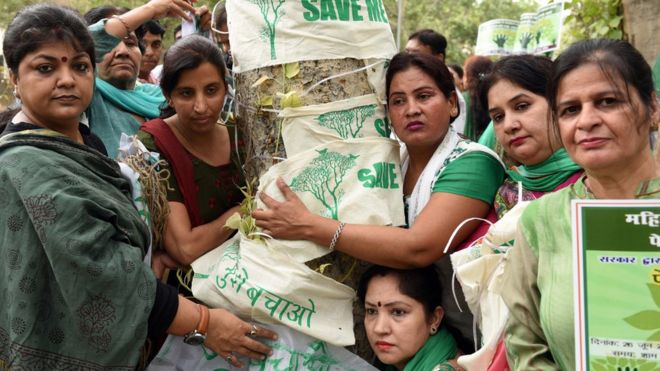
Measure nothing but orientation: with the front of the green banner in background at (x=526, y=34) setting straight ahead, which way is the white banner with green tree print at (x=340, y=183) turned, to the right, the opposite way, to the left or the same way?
the same way

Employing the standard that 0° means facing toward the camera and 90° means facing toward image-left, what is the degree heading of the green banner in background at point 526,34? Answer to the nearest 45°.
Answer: approximately 0°

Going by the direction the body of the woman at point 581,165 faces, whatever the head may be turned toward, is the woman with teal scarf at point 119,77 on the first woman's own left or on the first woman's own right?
on the first woman's own right

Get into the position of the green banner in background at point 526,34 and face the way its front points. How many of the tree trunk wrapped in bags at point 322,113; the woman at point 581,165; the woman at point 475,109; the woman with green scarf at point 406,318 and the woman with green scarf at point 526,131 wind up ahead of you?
5

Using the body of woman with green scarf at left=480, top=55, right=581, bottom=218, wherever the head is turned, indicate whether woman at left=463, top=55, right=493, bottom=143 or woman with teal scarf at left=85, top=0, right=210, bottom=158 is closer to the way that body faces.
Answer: the woman with teal scarf

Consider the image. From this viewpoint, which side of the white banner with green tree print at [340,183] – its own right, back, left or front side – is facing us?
front

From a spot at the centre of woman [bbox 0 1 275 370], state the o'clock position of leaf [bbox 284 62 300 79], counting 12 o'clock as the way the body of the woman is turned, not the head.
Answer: The leaf is roughly at 10 o'clock from the woman.

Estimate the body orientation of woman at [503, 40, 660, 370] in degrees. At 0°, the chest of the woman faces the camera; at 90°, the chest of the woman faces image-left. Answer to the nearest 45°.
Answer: approximately 45°

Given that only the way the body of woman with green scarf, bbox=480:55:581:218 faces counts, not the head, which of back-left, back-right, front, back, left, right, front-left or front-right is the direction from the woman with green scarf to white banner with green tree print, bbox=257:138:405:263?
front-right

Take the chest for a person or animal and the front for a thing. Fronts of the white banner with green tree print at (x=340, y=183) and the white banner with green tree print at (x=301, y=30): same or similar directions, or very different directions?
same or similar directions

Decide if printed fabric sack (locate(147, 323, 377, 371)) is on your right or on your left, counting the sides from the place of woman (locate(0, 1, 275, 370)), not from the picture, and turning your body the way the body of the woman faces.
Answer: on your left

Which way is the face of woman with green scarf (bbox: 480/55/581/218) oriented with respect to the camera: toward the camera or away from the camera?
toward the camera

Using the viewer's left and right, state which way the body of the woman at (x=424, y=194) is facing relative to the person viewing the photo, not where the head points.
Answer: facing the viewer and to the left of the viewer
